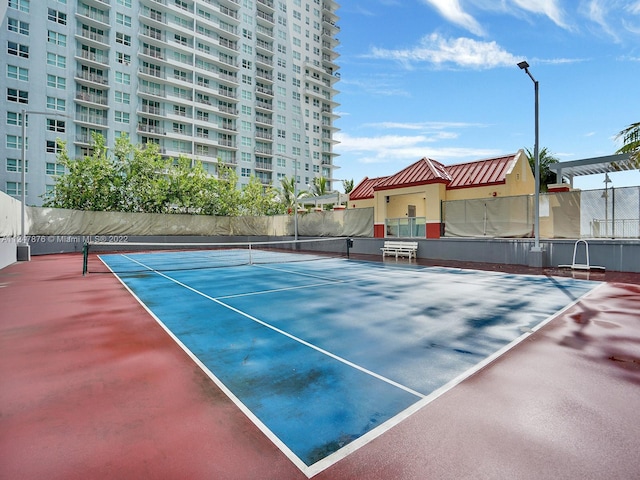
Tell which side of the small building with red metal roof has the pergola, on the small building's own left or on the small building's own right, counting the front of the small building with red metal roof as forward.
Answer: on the small building's own left

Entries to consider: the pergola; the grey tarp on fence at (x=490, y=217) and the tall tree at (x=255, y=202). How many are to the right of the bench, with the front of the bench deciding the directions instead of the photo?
1

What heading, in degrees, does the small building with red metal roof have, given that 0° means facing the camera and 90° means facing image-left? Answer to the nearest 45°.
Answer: approximately 45°

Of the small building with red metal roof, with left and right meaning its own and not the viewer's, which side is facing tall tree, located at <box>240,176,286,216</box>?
right

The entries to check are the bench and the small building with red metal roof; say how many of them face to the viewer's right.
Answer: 0

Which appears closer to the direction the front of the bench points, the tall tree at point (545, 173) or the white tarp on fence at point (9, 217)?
the white tarp on fence

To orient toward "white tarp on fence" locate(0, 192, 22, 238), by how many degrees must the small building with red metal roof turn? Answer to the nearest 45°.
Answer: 0° — it already faces it

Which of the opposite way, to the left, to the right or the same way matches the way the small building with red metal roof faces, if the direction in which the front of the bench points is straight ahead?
the same way

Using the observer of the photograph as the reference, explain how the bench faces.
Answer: facing the viewer and to the left of the viewer
